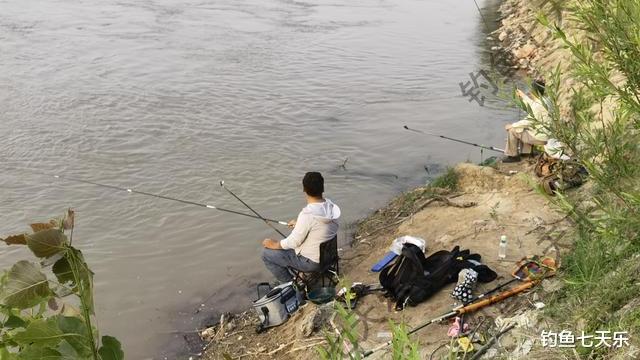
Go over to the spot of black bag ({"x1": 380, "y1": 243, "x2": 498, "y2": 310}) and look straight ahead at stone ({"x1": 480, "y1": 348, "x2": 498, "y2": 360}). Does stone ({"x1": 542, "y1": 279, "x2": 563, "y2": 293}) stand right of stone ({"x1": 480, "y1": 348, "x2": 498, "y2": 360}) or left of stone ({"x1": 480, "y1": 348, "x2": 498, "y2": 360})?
left

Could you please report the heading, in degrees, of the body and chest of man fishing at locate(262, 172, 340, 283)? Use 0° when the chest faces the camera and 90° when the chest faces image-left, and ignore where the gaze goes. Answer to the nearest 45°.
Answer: approximately 135°

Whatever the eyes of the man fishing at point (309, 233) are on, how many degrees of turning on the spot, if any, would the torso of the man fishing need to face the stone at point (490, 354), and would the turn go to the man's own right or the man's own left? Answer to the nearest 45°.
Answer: approximately 180°

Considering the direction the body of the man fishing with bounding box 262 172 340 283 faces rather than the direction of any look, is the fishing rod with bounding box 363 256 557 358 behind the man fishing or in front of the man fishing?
behind

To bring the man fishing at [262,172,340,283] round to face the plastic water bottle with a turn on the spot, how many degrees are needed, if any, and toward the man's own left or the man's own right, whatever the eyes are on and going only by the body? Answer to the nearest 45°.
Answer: approximately 135° to the man's own right

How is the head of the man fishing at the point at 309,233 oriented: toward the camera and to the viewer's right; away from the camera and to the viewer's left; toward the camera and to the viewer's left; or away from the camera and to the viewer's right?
away from the camera and to the viewer's left

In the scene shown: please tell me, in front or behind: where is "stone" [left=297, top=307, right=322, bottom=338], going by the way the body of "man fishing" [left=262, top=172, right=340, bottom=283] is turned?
behind
